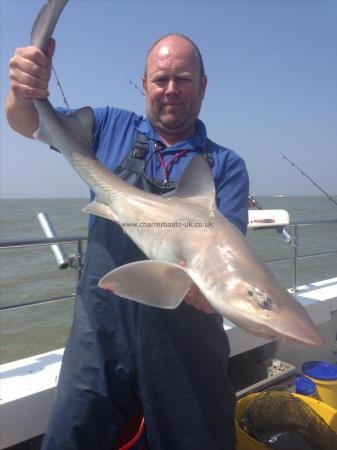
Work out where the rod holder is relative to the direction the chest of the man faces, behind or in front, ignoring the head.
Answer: behind

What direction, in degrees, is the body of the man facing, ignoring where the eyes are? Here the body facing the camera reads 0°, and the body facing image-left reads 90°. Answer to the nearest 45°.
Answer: approximately 0°

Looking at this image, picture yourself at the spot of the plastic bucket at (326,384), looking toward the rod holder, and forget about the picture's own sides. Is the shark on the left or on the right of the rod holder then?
left
